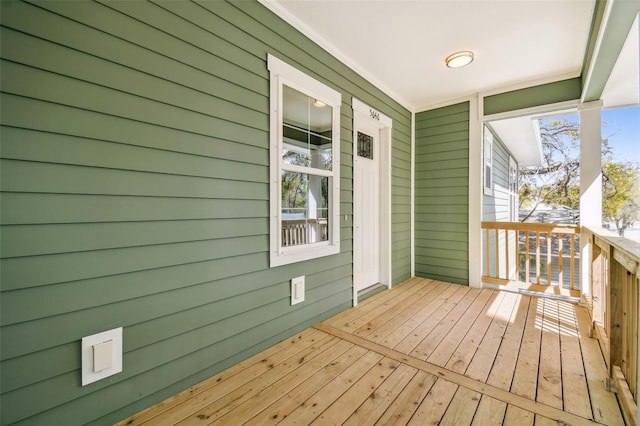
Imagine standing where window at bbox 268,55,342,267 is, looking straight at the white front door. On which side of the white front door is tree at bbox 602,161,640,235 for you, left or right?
right

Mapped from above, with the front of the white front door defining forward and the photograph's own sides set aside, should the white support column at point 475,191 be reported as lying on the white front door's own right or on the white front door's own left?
on the white front door's own left

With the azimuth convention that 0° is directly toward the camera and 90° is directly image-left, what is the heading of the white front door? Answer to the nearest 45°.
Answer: approximately 315°

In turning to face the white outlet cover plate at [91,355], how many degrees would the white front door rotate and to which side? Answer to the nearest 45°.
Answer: approximately 90° to its right

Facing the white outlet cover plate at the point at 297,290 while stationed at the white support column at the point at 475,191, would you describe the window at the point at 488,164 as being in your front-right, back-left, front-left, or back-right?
back-right

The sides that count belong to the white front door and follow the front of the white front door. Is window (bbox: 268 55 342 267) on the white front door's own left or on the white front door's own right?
on the white front door's own right

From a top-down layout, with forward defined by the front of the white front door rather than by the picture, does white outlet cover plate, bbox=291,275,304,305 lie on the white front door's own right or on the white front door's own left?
on the white front door's own right

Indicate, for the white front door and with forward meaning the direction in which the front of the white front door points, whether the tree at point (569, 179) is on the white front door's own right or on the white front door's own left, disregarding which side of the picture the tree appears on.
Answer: on the white front door's own left
